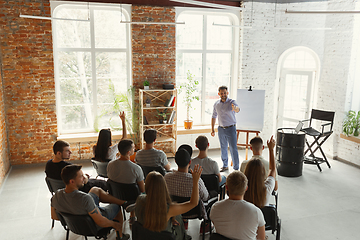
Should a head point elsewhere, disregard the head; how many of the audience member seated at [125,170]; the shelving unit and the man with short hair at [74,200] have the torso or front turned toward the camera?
1

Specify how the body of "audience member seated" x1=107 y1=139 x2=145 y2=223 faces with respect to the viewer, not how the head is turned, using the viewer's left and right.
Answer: facing away from the viewer and to the right of the viewer

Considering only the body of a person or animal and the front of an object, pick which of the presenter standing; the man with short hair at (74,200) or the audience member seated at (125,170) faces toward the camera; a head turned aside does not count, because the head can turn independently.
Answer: the presenter standing

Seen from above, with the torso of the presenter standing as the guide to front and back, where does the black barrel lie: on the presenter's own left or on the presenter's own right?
on the presenter's own left

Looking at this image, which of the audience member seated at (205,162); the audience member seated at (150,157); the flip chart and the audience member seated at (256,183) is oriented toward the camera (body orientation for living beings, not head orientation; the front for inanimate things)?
the flip chart

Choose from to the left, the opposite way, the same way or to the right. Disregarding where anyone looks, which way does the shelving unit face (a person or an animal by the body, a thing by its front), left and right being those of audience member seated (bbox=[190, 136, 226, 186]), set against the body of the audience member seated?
the opposite way

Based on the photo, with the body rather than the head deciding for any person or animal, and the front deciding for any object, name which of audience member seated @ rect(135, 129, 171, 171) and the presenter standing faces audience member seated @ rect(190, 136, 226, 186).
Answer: the presenter standing

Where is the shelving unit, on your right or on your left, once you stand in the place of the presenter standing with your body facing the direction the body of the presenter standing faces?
on your right

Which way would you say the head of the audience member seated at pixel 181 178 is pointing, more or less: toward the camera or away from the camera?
away from the camera

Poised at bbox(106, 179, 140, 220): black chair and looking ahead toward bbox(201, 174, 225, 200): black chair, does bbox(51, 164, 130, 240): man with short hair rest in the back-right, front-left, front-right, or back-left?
back-right

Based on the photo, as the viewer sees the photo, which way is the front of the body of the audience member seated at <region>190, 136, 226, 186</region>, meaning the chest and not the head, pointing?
away from the camera

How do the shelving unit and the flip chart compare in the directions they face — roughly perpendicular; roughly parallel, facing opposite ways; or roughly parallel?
roughly parallel

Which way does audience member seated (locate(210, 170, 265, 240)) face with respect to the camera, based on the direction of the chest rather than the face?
away from the camera

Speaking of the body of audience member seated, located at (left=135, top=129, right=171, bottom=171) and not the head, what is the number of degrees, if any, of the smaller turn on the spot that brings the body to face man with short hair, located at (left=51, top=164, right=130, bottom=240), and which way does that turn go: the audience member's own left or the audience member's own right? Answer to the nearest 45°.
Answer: approximately 135° to the audience member's own left

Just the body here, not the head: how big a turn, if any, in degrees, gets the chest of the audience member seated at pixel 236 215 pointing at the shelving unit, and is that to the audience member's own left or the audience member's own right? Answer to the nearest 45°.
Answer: approximately 45° to the audience member's own left

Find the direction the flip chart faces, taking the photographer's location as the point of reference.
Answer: facing the viewer

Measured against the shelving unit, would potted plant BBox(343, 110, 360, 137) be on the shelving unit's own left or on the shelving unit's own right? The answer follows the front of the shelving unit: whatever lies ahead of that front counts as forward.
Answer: on the shelving unit's own left

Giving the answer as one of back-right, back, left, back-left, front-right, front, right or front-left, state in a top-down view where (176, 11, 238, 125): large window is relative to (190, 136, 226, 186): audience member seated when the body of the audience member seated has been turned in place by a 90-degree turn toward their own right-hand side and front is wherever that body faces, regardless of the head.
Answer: left

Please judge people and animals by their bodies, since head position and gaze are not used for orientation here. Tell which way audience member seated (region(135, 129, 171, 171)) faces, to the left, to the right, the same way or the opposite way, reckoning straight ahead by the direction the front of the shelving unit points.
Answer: the opposite way

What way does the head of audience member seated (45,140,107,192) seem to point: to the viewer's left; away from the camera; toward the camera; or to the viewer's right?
to the viewer's right

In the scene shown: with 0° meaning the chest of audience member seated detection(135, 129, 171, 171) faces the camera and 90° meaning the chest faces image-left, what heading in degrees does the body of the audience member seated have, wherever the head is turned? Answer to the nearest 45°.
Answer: approximately 180°

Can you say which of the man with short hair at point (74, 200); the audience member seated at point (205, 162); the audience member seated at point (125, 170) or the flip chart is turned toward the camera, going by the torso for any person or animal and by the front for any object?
the flip chart

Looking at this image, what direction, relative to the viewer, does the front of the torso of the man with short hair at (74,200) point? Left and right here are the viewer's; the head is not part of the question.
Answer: facing away from the viewer and to the right of the viewer
